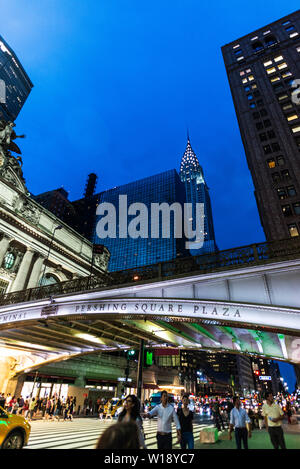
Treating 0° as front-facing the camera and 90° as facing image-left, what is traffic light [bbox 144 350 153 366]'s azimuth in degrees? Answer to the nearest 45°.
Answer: approximately 0°

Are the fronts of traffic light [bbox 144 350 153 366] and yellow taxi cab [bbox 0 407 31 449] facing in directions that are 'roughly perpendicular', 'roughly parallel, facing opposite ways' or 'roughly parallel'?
roughly perpendicular

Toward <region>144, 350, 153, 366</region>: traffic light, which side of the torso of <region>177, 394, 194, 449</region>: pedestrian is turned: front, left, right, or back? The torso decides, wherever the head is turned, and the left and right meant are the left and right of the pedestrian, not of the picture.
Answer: back

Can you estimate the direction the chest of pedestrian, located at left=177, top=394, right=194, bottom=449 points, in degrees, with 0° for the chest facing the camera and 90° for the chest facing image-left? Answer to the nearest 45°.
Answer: approximately 0°

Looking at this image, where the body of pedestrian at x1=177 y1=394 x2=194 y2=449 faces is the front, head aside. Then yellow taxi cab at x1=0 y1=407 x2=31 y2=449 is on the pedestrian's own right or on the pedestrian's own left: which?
on the pedestrian's own right

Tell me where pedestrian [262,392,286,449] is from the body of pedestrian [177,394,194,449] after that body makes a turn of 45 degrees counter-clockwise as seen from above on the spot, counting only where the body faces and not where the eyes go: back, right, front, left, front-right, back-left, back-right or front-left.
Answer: front-left

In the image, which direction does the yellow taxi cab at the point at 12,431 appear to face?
to the viewer's right

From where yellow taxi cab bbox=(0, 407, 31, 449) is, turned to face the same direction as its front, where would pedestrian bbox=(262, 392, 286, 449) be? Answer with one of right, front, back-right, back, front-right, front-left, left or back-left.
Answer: front-right
